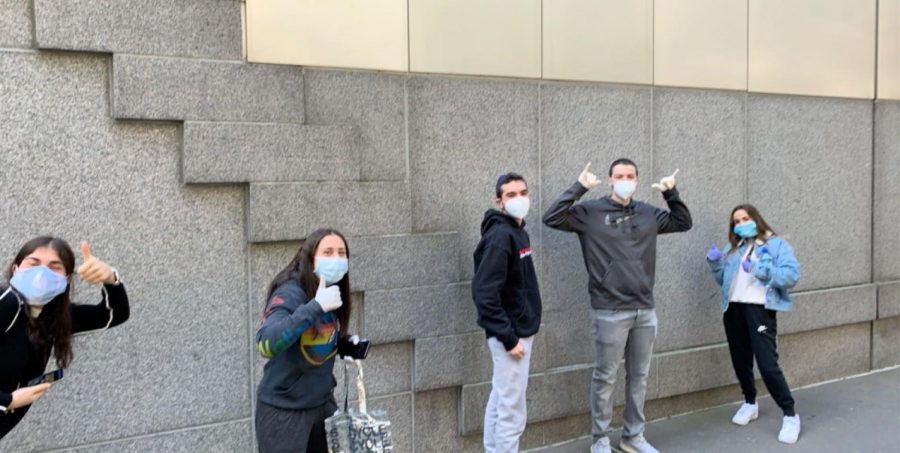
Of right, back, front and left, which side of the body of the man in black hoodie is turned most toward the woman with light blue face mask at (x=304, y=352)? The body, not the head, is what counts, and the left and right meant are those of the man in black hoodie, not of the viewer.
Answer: right

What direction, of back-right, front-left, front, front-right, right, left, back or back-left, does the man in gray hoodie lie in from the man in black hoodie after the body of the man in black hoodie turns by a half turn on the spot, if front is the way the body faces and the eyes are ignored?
right

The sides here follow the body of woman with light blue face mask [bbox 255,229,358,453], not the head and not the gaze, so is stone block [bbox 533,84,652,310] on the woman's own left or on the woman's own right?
on the woman's own left

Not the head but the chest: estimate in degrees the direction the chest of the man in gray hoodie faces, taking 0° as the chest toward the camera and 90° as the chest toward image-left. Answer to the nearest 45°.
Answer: approximately 0°

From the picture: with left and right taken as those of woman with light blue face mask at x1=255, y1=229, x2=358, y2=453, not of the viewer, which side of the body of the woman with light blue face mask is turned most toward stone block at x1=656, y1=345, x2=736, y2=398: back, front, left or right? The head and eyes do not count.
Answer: left

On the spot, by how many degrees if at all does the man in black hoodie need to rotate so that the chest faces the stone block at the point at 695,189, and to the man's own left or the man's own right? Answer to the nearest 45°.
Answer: approximately 90° to the man's own left

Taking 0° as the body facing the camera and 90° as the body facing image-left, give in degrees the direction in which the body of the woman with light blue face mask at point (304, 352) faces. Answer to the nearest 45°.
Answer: approximately 315°

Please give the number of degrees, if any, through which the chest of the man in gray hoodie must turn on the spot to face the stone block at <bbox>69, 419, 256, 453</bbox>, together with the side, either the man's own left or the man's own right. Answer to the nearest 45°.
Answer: approximately 45° to the man's own right

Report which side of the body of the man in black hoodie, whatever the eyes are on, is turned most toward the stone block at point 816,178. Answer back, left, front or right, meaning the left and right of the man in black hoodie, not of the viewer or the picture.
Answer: left
